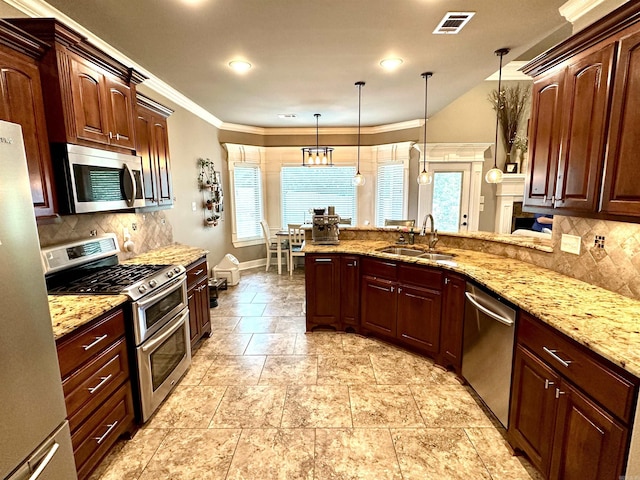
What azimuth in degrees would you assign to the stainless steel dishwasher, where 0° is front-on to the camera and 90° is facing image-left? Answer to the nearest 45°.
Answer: approximately 45°

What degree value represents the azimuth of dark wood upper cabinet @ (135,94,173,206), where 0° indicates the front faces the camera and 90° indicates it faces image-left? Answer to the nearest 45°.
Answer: approximately 315°

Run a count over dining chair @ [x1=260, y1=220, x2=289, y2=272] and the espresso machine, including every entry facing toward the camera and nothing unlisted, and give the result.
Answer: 1

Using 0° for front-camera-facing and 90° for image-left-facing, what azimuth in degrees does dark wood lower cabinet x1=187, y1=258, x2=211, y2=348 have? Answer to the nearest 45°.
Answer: approximately 315°

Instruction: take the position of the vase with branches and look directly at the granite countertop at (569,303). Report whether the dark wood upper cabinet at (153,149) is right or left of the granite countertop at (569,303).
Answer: right

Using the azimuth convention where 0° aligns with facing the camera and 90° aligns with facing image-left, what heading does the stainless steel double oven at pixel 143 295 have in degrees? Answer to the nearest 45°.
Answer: approximately 315°

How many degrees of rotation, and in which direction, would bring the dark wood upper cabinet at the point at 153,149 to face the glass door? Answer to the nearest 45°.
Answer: approximately 45° to its left

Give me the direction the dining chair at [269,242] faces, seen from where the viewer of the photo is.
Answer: facing to the right of the viewer

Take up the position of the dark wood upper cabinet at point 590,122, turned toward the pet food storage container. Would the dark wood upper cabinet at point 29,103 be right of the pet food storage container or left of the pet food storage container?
left

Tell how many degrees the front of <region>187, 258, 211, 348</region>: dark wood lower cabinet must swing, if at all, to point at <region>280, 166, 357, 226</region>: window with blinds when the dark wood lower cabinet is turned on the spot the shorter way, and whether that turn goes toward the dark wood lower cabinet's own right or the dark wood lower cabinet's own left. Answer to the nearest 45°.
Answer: approximately 90° to the dark wood lower cabinet's own left

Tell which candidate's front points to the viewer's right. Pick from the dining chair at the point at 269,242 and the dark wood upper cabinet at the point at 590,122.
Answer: the dining chair

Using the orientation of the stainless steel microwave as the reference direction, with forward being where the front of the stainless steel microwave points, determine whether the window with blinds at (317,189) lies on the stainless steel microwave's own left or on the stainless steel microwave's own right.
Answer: on the stainless steel microwave's own left

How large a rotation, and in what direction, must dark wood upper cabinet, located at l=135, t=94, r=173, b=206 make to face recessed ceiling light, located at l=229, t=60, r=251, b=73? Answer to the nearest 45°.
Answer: approximately 45° to its left

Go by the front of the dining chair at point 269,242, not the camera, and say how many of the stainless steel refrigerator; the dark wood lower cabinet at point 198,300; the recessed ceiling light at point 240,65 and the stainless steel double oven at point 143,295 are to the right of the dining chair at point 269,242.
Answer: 4

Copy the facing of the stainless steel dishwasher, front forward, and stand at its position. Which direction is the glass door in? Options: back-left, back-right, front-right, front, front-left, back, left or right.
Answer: back-right
